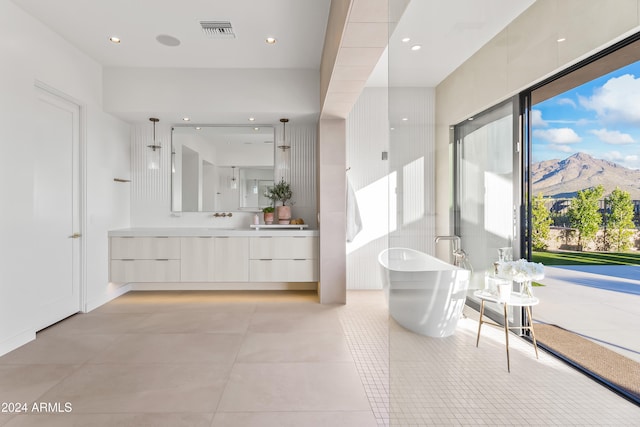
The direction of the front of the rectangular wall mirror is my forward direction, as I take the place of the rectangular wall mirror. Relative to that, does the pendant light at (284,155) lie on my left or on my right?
on my left

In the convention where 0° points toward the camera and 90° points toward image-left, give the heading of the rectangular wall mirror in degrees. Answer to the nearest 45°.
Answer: approximately 0°

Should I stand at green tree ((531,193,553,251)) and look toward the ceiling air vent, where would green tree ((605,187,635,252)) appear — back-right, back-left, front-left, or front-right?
back-left

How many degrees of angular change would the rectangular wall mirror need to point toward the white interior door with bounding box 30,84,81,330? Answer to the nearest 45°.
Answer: approximately 45° to its right
